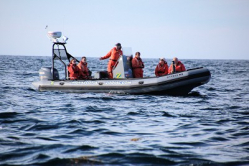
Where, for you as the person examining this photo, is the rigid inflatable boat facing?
facing to the right of the viewer
